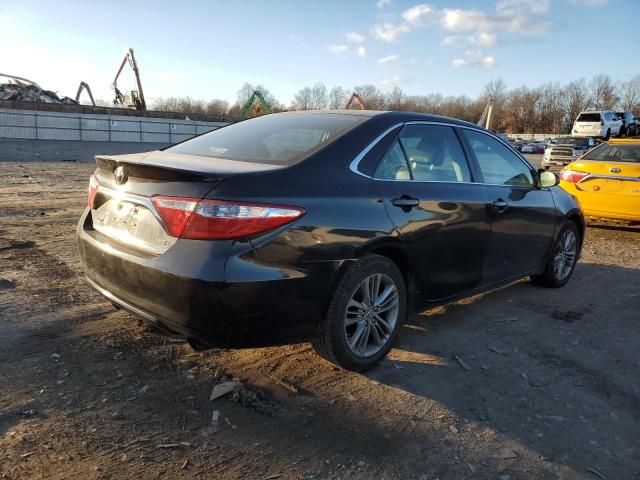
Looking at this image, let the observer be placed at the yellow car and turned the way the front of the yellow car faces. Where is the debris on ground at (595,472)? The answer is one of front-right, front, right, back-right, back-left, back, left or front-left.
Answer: back-right

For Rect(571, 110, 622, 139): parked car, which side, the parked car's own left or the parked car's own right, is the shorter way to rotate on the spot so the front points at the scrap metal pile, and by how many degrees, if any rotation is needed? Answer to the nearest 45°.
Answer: approximately 135° to the parked car's own left

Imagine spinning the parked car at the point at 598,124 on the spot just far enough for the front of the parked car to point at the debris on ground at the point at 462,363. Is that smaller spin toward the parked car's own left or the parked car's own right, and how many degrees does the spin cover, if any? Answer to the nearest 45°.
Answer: approximately 135° to the parked car's own right

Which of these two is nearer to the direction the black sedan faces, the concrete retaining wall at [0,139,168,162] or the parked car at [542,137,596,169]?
the parked car

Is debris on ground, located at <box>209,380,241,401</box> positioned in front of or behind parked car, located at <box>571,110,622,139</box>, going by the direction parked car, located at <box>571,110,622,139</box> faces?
behind

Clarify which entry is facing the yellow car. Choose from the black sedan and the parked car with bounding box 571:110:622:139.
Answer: the black sedan

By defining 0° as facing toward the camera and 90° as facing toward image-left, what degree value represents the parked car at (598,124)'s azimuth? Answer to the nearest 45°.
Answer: approximately 225°

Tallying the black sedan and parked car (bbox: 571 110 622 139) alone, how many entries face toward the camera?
0

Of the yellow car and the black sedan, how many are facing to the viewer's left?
0

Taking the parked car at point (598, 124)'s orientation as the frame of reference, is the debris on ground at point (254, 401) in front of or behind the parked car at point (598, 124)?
behind

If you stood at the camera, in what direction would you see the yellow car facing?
facing away from the viewer and to the right of the viewer

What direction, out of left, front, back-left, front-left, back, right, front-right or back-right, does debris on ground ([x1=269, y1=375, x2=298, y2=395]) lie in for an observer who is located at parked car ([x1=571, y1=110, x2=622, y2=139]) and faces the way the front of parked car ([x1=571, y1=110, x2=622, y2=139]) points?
back-right

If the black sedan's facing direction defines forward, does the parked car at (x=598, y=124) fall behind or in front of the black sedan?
in front

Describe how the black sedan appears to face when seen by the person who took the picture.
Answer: facing away from the viewer and to the right of the viewer
